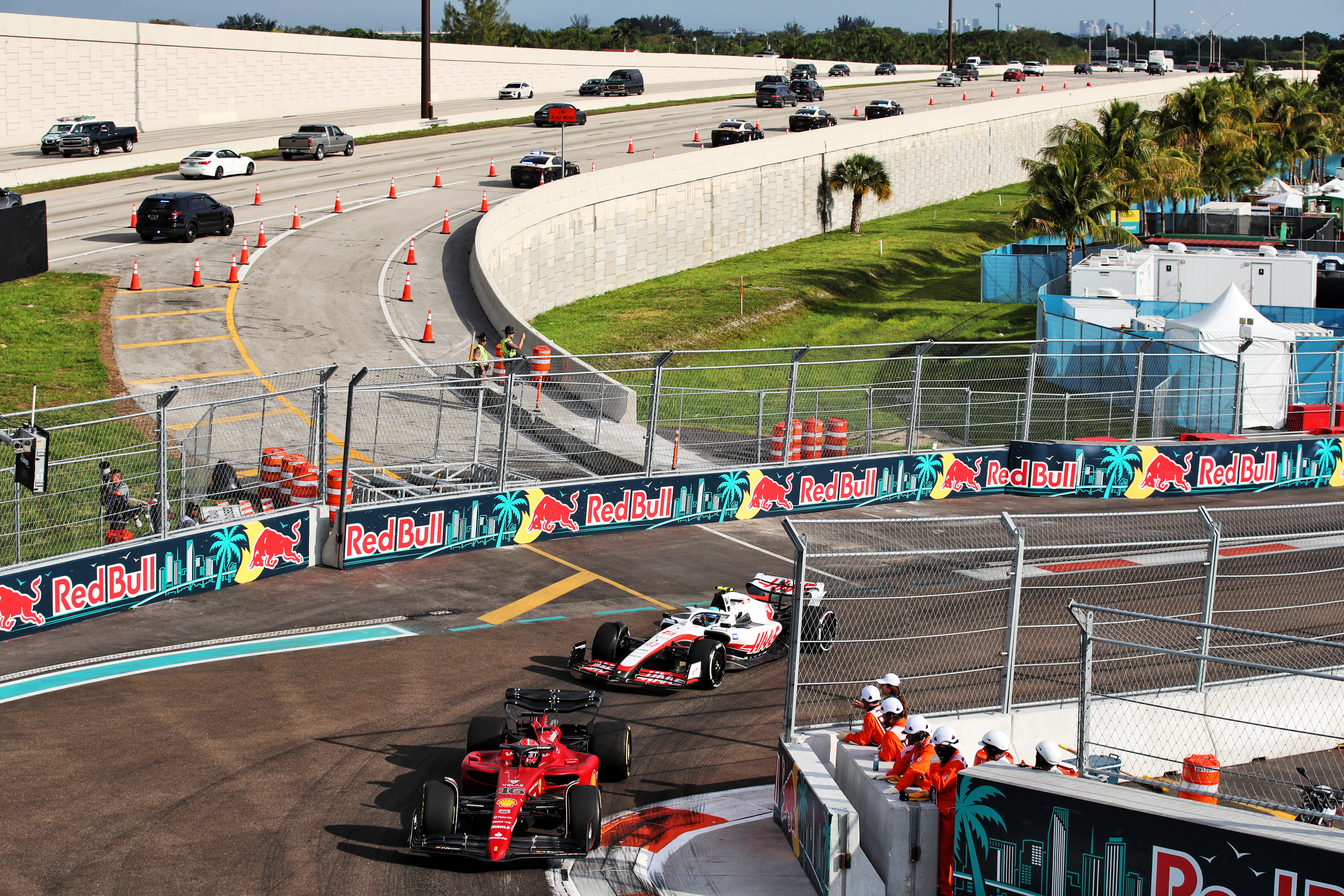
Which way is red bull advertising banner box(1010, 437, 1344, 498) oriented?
toward the camera

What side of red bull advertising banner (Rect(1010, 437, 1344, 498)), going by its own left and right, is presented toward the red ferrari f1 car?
front

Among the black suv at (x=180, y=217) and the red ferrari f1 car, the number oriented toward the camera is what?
1

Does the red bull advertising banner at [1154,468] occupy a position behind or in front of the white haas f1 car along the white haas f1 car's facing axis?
behind

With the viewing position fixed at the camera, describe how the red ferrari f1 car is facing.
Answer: facing the viewer

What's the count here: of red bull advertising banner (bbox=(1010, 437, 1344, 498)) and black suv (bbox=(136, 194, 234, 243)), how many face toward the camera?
1

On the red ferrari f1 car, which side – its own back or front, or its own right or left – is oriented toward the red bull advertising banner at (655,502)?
back

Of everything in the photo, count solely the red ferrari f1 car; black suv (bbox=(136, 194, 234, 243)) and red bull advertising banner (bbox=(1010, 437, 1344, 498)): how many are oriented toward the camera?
2

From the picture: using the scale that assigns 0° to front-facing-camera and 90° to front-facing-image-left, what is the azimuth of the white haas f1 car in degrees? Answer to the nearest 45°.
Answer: approximately 45°

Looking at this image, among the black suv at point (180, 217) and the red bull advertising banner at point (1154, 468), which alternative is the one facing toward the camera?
the red bull advertising banner
